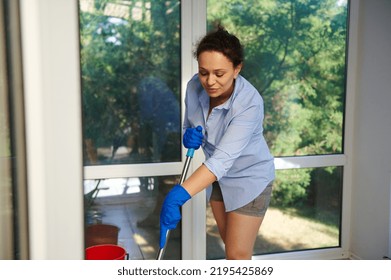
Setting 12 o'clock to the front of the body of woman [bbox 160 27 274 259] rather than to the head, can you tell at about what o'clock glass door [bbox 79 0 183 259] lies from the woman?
The glass door is roughly at 3 o'clock from the woman.

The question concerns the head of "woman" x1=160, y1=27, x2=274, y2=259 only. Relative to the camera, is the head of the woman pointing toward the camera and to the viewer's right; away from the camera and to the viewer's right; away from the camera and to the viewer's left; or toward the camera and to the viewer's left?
toward the camera and to the viewer's left

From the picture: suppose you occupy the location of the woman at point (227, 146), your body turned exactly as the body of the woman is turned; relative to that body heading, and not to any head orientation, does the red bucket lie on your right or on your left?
on your right

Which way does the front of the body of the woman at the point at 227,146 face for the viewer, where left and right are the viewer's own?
facing the viewer and to the left of the viewer
